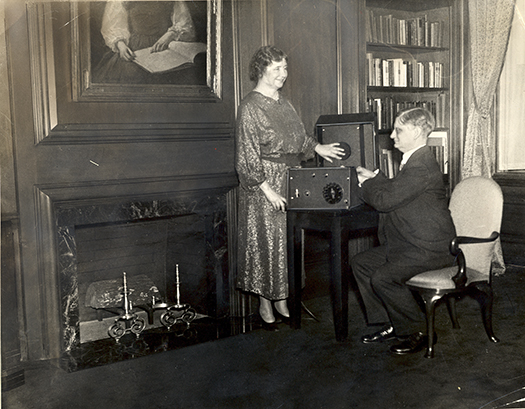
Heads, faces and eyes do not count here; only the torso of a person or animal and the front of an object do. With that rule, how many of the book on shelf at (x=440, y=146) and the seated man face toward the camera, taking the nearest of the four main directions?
1

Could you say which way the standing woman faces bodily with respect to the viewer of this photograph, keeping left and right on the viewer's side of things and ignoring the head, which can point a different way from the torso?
facing the viewer and to the right of the viewer

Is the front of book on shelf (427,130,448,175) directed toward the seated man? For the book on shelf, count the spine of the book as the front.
yes

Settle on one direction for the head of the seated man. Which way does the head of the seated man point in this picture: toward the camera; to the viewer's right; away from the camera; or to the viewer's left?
to the viewer's left

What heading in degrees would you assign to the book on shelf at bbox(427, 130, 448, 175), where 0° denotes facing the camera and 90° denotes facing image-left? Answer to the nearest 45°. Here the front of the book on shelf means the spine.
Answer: approximately 0°

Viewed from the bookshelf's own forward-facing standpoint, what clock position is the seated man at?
The seated man is roughly at 12 o'clock from the bookshelf.

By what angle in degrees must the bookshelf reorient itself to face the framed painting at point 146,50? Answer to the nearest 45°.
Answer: approximately 45° to its right

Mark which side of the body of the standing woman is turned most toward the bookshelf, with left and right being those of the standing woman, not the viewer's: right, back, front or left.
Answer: left

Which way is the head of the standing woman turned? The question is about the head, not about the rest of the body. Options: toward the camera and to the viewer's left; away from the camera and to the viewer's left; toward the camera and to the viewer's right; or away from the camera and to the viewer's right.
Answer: toward the camera and to the viewer's right

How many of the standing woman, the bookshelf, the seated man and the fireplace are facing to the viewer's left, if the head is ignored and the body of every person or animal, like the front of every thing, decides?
1

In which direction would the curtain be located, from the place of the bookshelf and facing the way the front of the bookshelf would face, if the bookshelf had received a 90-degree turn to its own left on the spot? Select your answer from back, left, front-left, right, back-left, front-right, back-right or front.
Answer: front

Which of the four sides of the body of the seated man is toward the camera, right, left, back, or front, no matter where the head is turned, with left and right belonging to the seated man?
left
